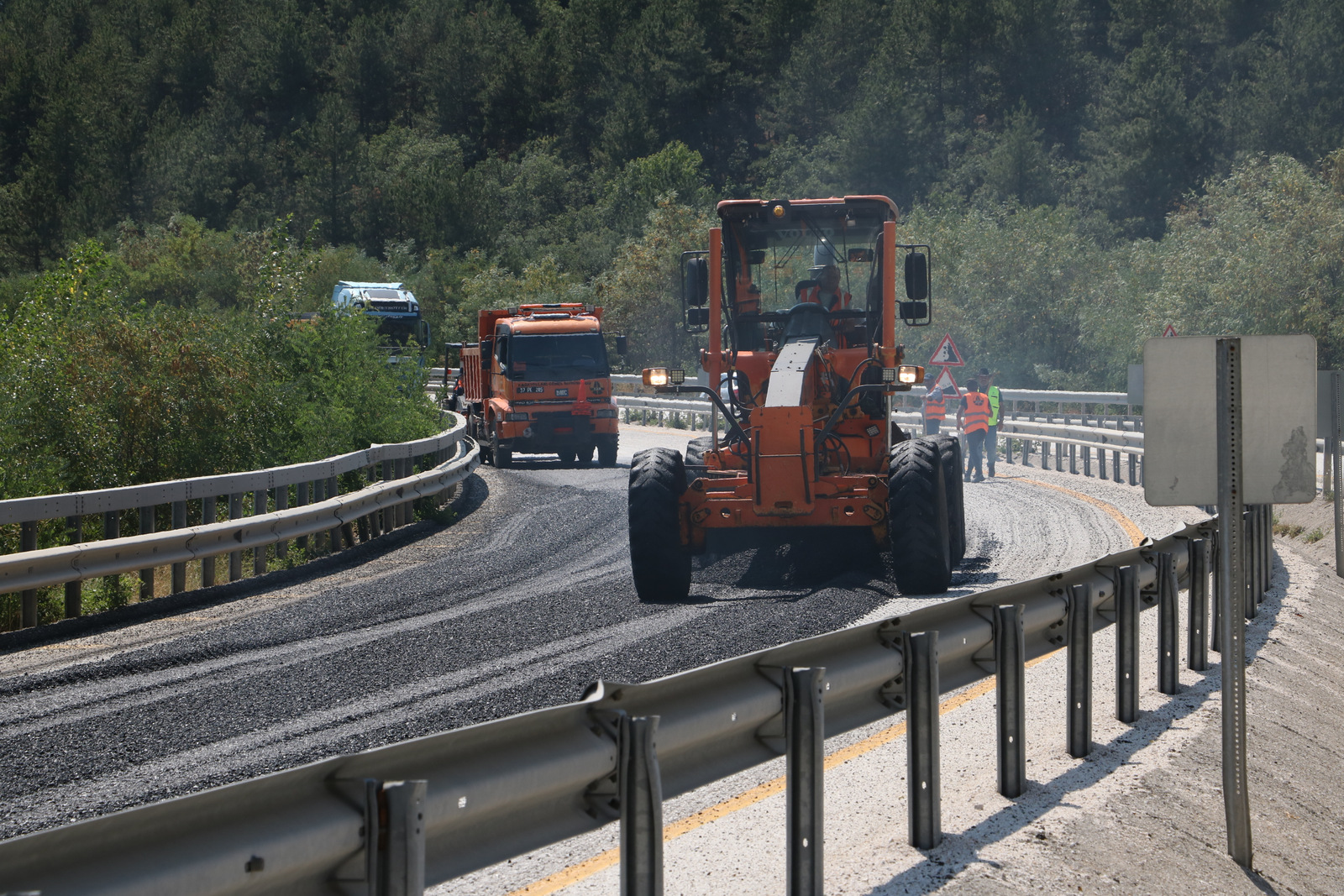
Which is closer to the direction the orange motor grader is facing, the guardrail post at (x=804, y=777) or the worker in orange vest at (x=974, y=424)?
the guardrail post

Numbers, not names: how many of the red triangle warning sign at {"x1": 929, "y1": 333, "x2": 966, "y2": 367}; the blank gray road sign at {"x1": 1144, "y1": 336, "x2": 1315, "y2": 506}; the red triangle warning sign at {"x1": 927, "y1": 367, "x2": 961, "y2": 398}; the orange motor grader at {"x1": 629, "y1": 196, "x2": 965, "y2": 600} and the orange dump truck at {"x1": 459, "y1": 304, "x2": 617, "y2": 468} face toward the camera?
4

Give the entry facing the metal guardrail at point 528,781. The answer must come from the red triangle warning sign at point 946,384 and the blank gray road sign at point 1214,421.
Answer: the red triangle warning sign

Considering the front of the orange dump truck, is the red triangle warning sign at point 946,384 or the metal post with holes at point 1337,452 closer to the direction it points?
the metal post with holes

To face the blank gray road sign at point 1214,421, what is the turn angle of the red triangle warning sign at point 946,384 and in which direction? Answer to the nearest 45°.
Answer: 0° — it already faces it

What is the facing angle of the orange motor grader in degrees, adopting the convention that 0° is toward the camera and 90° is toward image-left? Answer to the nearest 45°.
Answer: approximately 0°

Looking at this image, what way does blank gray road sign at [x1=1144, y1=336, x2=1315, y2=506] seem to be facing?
away from the camera

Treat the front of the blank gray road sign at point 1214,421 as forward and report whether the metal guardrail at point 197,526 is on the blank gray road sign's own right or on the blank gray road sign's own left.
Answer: on the blank gray road sign's own left
